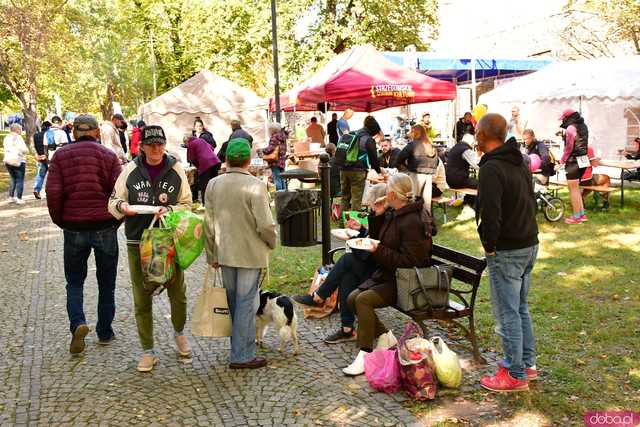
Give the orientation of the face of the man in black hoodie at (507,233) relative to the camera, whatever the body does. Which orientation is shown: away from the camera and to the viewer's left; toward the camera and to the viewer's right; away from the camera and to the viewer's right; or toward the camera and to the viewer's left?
away from the camera and to the viewer's left

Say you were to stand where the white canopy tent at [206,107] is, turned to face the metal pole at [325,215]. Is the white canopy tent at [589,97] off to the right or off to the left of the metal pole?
left

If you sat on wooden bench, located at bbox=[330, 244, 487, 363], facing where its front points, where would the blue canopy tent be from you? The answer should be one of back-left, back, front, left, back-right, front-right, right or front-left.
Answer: back-right

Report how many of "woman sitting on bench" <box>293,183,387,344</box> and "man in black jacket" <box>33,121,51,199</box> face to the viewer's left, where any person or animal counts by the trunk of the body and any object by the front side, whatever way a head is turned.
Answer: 1

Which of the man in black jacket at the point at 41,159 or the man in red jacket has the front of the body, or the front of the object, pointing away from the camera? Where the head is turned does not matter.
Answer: the man in red jacket

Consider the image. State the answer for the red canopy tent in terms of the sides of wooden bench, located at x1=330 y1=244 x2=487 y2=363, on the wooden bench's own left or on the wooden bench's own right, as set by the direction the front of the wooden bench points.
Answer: on the wooden bench's own right

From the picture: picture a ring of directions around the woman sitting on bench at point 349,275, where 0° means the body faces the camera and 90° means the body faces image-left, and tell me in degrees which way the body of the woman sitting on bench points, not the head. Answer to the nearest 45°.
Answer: approximately 90°

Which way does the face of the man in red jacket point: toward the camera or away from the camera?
away from the camera

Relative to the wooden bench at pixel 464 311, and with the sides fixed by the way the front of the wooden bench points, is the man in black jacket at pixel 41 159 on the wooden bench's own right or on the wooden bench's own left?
on the wooden bench's own right

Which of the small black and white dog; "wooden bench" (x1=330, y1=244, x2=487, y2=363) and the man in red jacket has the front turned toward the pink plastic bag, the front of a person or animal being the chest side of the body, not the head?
the wooden bench

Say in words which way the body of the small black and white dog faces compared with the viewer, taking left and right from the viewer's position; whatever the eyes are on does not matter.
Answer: facing away from the viewer and to the left of the viewer
